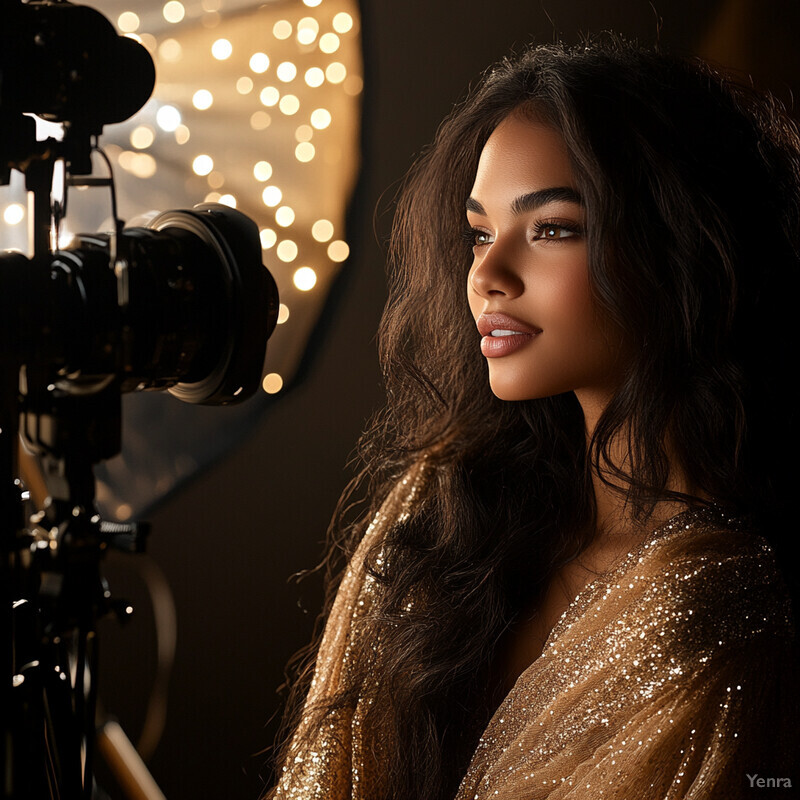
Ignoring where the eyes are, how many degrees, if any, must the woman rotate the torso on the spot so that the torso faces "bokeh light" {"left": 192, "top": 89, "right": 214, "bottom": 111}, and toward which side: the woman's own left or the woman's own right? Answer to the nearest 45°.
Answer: approximately 90° to the woman's own right

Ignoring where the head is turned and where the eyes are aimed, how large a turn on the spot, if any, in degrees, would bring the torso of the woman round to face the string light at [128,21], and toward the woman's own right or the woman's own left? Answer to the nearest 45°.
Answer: approximately 90° to the woman's own right

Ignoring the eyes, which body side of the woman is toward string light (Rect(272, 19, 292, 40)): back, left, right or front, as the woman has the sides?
right

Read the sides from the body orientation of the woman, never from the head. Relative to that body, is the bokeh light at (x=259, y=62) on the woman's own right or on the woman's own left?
on the woman's own right

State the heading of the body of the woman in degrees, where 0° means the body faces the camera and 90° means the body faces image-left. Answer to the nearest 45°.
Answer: approximately 45°

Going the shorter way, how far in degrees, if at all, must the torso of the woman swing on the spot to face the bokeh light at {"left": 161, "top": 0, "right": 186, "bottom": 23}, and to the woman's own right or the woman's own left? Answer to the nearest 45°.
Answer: approximately 90° to the woman's own right

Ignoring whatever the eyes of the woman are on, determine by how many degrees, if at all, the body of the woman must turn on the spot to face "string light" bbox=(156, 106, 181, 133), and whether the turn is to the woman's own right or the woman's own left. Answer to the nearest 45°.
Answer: approximately 90° to the woman's own right
